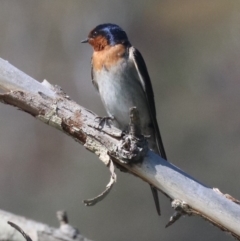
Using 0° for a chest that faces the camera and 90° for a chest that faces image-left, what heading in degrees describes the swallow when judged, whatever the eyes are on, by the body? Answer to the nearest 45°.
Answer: approximately 45°
